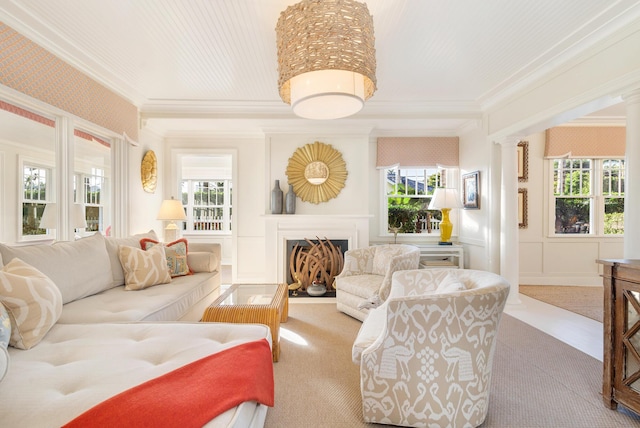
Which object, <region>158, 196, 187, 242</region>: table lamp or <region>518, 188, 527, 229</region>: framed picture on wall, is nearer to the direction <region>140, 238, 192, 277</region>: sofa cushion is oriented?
the framed picture on wall

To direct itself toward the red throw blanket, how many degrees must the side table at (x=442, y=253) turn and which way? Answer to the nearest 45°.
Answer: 0° — it already faces it

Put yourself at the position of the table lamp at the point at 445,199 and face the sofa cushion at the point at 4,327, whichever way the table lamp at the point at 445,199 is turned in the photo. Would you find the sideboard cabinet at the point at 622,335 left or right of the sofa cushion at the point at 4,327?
left

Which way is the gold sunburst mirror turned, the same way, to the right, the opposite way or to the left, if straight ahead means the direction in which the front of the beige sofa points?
to the right

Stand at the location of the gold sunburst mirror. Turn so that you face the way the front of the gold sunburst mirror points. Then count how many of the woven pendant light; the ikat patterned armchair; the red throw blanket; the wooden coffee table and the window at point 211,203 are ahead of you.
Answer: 4

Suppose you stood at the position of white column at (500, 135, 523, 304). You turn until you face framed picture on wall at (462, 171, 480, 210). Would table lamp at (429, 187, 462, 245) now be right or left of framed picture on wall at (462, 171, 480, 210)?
left

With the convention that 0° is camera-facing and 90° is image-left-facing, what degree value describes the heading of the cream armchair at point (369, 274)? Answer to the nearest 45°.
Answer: approximately 45°

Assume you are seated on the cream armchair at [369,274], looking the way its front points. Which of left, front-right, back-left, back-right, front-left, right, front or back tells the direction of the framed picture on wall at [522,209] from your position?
back

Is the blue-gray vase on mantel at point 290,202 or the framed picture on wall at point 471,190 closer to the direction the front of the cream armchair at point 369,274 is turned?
the blue-gray vase on mantel
